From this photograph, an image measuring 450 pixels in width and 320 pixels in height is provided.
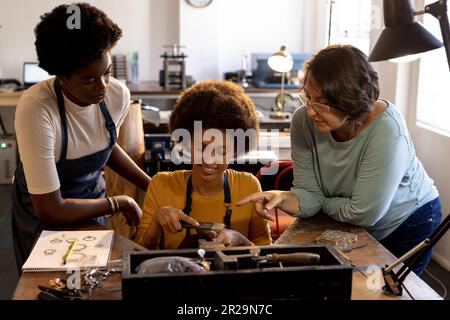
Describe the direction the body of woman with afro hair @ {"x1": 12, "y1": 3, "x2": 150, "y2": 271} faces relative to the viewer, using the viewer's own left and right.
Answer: facing the viewer and to the right of the viewer

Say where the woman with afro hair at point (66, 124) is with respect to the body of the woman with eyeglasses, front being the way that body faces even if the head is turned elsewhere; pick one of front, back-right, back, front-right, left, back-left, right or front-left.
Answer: front-right

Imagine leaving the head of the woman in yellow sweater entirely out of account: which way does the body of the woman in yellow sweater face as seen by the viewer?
toward the camera

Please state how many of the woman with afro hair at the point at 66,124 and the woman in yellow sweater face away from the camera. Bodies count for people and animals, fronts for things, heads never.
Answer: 0

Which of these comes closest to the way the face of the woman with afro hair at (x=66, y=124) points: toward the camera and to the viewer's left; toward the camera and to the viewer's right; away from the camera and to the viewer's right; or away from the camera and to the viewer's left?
toward the camera and to the viewer's right

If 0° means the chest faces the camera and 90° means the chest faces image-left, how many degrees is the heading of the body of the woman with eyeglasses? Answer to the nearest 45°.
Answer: approximately 45°

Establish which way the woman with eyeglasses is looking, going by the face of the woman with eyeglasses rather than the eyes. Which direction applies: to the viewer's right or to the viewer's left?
to the viewer's left

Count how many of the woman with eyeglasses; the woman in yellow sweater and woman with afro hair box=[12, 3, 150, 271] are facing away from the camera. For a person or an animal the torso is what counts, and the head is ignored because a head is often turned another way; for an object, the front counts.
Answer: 0

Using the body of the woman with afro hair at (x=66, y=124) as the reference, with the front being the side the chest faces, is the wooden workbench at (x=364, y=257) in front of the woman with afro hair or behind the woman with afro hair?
in front

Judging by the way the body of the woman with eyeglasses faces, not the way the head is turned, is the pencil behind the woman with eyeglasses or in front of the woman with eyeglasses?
in front

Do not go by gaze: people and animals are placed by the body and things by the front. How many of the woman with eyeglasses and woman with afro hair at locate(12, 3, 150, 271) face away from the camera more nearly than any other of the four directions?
0
